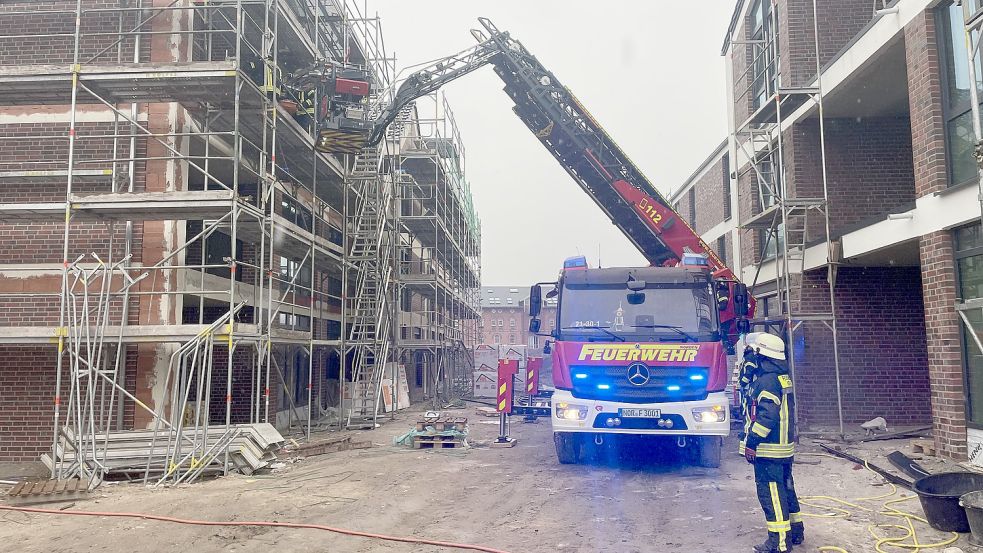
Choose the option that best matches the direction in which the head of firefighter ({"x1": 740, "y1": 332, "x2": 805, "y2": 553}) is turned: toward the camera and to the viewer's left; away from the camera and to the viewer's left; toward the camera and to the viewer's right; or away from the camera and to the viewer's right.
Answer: away from the camera and to the viewer's left

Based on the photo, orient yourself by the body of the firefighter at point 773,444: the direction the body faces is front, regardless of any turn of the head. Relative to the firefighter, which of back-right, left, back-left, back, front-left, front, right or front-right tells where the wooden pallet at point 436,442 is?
front-right

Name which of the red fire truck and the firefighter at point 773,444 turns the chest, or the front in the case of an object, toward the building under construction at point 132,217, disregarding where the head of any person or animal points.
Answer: the firefighter

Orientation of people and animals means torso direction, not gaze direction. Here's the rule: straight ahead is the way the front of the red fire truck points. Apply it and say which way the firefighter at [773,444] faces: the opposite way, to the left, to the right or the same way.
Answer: to the right

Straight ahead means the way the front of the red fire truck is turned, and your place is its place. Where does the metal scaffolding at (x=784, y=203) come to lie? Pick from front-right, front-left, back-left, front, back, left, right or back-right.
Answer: back-left

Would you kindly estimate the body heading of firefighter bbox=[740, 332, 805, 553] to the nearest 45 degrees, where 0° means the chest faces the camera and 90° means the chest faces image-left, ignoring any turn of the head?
approximately 90°

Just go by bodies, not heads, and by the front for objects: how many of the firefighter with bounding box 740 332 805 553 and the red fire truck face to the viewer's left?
1

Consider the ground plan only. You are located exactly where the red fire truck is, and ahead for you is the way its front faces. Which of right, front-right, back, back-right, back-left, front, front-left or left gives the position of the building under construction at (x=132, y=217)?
right

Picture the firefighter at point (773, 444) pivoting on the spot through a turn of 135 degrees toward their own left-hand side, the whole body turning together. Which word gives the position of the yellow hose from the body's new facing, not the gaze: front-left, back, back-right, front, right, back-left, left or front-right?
left

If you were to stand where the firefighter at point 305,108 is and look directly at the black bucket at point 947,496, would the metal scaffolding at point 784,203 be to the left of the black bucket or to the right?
left

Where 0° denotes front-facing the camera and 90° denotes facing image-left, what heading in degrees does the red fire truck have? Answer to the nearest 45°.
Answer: approximately 0°

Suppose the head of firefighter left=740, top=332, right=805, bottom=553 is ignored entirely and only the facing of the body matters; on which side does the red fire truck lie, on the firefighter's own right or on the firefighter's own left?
on the firefighter's own right
